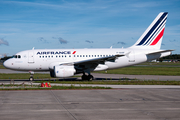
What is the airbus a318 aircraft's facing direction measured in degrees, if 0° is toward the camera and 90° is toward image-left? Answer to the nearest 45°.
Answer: approximately 90°
